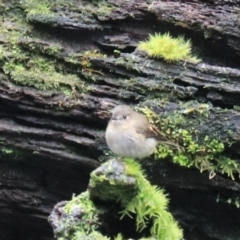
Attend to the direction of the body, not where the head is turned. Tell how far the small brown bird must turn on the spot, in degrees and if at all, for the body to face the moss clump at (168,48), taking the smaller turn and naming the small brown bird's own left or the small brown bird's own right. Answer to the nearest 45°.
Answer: approximately 135° to the small brown bird's own right

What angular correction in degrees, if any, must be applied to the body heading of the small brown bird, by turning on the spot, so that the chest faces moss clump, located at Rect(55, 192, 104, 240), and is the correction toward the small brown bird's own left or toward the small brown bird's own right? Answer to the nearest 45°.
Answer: approximately 45° to the small brown bird's own left

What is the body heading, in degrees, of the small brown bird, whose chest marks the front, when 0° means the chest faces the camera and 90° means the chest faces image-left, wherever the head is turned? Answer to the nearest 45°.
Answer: approximately 45°
